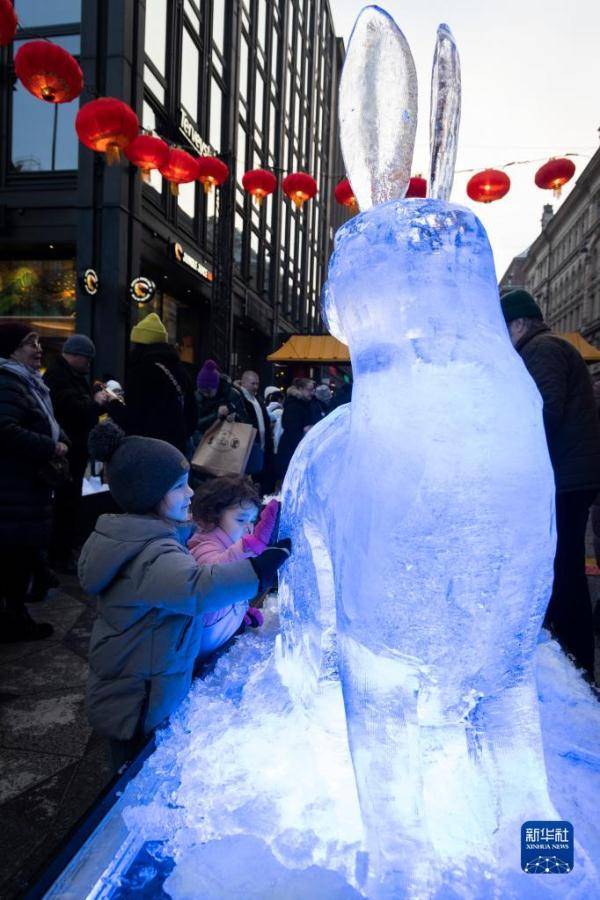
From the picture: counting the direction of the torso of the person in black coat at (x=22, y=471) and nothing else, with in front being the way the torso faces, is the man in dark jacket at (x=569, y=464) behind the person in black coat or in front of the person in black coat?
in front

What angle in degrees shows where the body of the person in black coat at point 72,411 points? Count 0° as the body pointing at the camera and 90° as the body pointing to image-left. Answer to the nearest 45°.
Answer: approximately 270°

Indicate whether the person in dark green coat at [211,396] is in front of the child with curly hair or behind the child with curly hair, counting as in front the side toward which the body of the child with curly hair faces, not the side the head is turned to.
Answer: behind

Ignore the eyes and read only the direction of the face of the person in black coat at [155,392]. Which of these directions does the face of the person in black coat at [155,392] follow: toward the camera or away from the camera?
away from the camera

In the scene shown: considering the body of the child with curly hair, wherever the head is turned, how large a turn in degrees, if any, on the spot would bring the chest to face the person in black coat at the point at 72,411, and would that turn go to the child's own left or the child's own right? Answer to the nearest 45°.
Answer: approximately 180°

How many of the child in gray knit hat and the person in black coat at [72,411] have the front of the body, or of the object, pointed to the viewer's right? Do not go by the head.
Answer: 2

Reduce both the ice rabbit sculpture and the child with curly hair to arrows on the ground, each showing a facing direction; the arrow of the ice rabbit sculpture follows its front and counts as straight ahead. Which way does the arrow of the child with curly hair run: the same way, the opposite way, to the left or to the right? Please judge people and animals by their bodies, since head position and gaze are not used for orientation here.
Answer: the opposite way

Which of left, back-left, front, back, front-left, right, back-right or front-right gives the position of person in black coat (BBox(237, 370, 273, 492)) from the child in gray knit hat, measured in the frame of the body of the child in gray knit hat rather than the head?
left

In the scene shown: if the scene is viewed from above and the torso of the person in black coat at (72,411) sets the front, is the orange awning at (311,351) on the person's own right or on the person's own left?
on the person's own left

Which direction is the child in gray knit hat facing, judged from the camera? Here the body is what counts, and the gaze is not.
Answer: to the viewer's right

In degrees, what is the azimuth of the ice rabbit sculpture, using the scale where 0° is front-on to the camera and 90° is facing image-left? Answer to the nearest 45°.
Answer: approximately 135°

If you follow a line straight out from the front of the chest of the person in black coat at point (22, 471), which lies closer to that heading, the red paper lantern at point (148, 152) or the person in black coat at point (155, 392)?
the person in black coat

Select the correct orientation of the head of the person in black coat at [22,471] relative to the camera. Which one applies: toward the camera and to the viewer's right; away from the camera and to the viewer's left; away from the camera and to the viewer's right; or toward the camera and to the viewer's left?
toward the camera and to the viewer's right

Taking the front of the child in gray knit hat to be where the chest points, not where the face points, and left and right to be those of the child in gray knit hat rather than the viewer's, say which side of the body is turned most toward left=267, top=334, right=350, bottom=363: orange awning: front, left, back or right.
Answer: left

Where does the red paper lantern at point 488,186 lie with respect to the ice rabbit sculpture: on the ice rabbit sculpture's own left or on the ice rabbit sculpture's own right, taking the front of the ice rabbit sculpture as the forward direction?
on the ice rabbit sculpture's own right

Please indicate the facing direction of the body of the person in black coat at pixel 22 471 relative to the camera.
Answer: to the viewer's right
